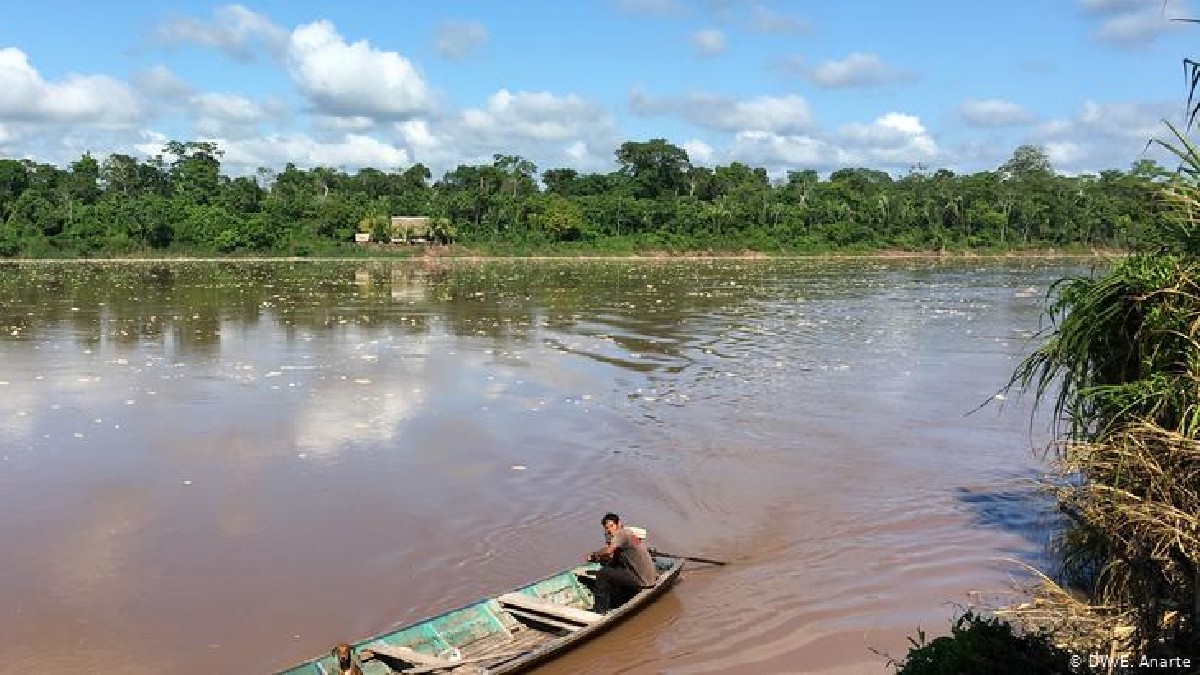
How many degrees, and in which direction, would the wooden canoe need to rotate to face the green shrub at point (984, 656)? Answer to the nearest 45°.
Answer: approximately 90° to its left

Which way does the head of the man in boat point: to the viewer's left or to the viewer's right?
to the viewer's left

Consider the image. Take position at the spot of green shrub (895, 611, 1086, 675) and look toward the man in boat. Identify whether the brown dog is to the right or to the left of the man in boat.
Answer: left

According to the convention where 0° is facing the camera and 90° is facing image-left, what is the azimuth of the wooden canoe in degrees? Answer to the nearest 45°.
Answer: approximately 45°
